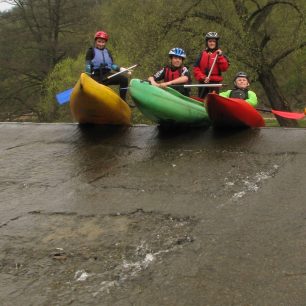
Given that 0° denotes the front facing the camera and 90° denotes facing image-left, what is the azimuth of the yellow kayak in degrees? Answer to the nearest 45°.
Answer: approximately 45°

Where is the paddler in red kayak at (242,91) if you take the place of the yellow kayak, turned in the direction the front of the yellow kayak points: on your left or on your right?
on your left

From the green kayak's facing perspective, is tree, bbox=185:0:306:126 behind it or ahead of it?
behind

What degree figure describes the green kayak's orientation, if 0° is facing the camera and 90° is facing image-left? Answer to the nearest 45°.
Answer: approximately 45°

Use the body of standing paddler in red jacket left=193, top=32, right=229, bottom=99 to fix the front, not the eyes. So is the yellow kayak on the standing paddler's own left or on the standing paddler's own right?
on the standing paddler's own right

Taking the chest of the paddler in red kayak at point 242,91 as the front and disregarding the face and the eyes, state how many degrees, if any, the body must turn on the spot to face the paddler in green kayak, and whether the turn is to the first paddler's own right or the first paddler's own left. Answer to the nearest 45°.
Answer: approximately 90° to the first paddler's own right

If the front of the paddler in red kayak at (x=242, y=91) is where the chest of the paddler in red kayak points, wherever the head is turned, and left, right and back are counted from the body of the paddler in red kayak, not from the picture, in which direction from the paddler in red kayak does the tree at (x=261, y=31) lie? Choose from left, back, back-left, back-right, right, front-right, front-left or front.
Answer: back
